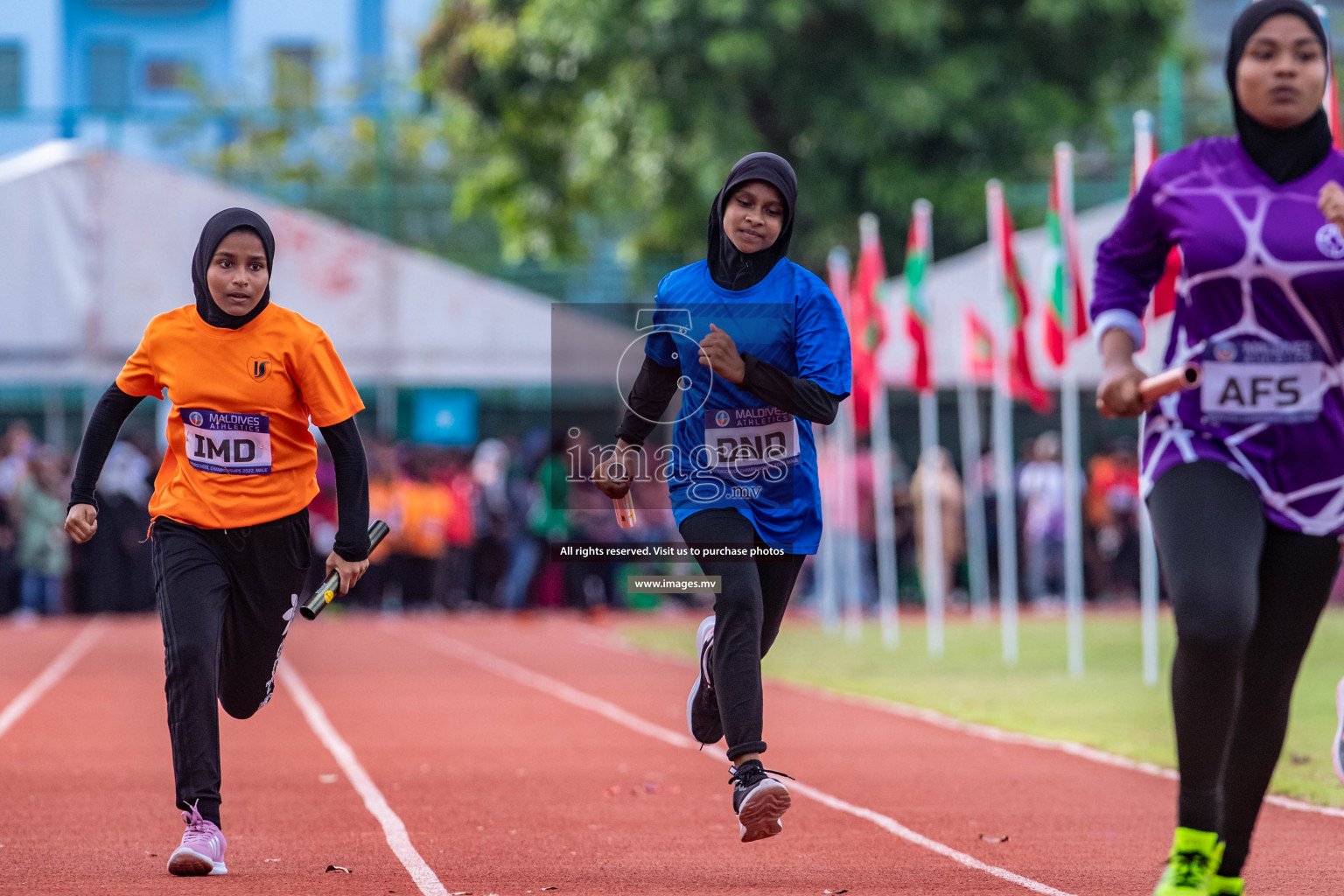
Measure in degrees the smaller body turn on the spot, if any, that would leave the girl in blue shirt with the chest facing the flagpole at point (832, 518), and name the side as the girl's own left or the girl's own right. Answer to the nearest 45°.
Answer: approximately 180°

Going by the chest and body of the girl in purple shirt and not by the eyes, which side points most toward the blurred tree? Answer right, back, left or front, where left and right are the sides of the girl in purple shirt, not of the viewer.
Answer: back

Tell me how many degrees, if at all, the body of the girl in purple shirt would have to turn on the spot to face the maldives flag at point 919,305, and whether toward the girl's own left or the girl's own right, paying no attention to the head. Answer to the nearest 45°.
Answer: approximately 180°

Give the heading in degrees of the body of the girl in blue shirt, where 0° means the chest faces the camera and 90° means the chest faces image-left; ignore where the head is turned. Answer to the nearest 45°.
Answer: approximately 0°

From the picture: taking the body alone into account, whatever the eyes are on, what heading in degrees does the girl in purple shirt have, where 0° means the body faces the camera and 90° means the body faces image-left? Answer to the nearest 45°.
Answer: approximately 0°

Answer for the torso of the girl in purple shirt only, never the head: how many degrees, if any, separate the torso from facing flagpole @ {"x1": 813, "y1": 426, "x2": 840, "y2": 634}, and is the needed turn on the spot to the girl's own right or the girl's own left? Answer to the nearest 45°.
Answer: approximately 180°

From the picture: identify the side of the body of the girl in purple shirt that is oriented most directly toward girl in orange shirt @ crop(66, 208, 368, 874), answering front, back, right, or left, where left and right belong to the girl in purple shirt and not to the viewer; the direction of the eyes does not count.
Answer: right

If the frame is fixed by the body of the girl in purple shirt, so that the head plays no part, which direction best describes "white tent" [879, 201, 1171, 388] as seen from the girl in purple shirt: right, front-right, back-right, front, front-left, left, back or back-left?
back

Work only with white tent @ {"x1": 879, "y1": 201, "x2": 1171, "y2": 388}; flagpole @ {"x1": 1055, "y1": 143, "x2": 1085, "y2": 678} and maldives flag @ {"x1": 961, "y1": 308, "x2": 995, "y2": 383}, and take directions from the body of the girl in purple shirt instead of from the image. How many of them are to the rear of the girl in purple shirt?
3

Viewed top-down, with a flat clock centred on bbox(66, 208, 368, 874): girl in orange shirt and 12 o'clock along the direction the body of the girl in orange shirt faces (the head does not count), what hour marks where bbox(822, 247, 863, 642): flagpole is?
The flagpole is roughly at 7 o'clock from the girl in orange shirt.
